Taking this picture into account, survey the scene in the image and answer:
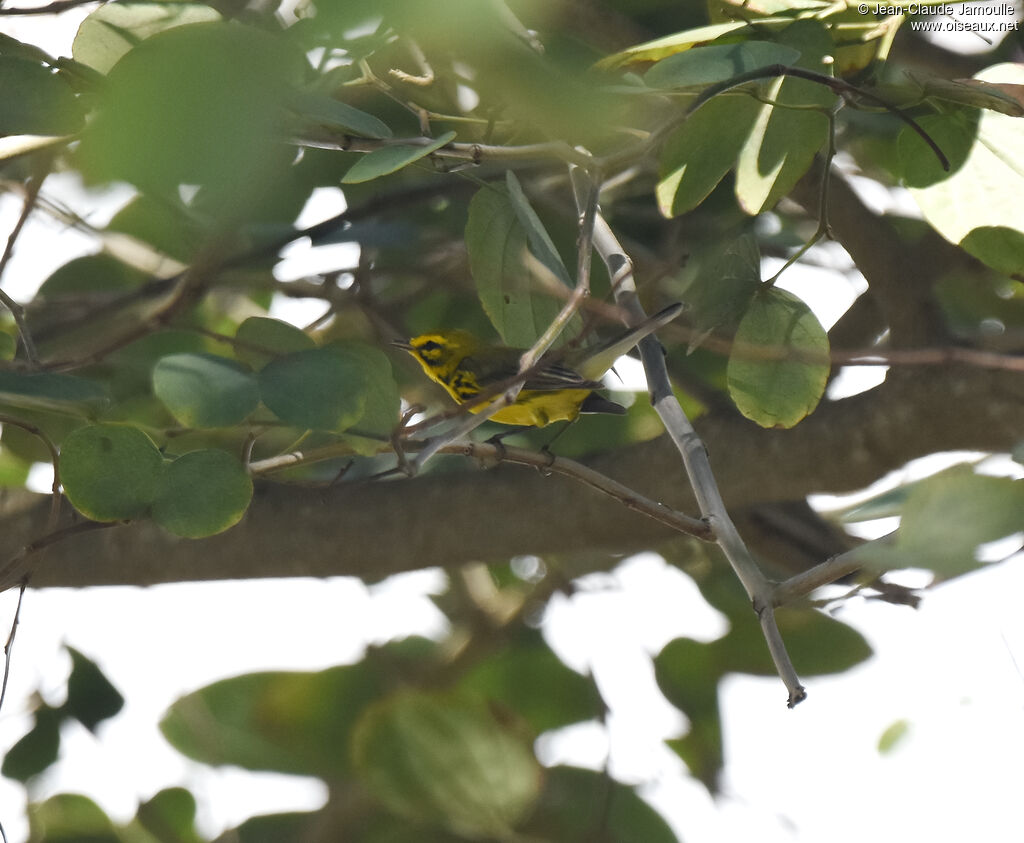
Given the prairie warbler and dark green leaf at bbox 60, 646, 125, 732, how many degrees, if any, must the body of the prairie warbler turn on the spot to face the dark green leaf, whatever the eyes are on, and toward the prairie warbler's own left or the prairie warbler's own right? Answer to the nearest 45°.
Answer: approximately 45° to the prairie warbler's own left

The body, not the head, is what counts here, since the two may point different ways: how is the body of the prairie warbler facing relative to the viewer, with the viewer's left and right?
facing to the left of the viewer

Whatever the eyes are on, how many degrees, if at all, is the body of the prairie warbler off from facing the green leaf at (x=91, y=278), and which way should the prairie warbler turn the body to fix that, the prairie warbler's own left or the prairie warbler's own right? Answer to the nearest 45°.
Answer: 0° — it already faces it
